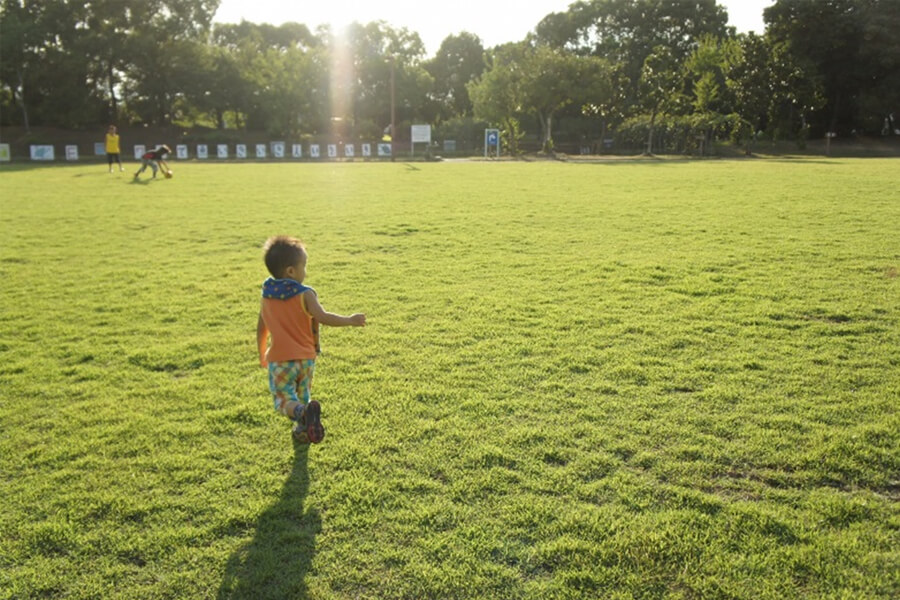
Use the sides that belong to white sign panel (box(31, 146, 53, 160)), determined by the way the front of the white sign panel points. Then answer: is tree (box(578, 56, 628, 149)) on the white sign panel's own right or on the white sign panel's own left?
on the white sign panel's own left

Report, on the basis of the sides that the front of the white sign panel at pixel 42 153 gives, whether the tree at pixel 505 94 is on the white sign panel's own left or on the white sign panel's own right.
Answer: on the white sign panel's own left

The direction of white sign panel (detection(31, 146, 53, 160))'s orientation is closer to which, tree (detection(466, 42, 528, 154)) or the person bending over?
the person bending over

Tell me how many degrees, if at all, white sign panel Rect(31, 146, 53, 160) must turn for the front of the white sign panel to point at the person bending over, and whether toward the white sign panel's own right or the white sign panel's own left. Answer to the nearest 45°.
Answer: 0° — it already faces them

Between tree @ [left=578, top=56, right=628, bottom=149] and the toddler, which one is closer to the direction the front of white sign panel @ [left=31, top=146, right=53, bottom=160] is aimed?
the toddler

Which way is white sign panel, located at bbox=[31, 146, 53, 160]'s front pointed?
toward the camera

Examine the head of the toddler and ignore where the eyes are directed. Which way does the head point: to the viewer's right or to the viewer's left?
to the viewer's right
